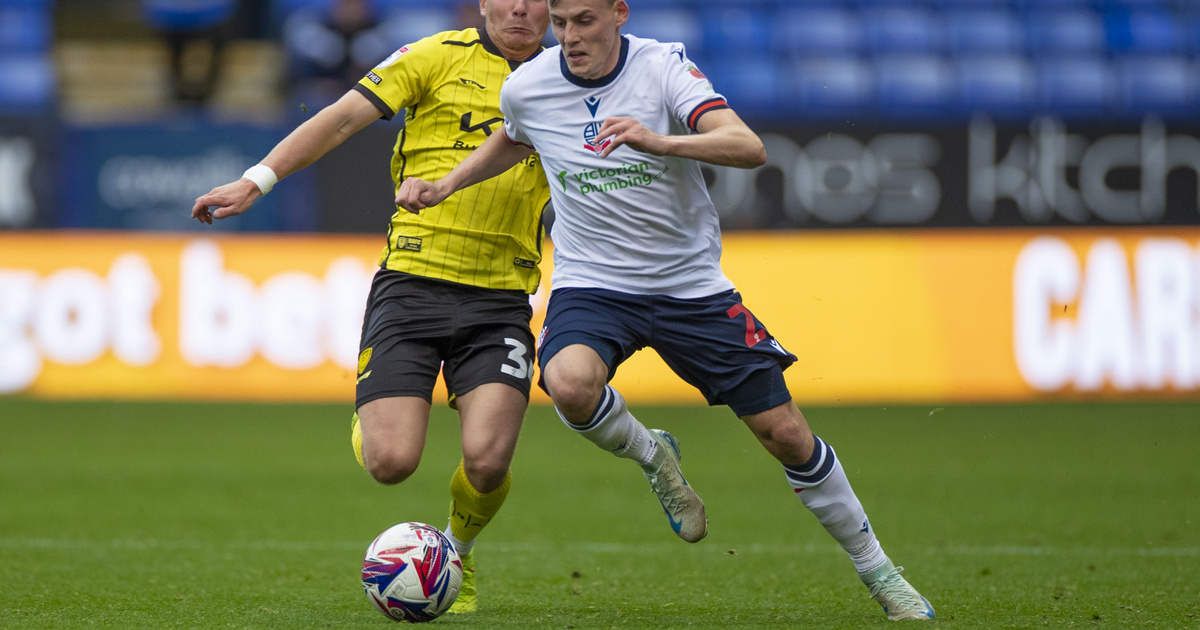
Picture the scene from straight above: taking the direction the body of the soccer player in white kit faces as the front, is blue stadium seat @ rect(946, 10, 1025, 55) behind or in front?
behind

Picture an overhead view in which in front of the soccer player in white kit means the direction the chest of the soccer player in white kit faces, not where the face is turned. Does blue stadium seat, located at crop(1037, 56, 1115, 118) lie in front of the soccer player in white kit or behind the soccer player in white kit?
behind

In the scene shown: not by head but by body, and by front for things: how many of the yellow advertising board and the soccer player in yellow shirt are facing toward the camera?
2

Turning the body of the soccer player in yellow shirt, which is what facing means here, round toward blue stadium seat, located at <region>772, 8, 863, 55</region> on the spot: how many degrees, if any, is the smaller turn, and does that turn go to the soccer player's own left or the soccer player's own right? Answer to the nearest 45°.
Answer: approximately 135° to the soccer player's own left

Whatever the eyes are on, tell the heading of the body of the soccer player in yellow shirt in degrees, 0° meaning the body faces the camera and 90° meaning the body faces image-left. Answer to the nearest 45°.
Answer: approximately 0°

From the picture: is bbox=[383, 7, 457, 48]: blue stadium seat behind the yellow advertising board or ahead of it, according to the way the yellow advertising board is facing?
behind

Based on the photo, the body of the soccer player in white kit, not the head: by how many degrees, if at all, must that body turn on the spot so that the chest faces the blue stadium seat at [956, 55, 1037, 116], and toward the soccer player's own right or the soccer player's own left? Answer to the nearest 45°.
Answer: approximately 180°

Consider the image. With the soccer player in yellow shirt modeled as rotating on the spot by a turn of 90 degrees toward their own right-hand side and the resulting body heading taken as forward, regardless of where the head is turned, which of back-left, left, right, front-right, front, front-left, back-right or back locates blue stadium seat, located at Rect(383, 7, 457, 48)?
right

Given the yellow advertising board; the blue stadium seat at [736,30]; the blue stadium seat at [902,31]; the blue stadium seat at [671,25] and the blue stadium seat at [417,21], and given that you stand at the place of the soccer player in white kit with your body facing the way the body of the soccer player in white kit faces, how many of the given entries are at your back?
5

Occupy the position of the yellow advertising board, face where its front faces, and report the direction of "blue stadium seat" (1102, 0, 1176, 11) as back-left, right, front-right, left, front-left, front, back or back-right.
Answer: back-left

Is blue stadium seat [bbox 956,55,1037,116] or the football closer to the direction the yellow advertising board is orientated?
the football
